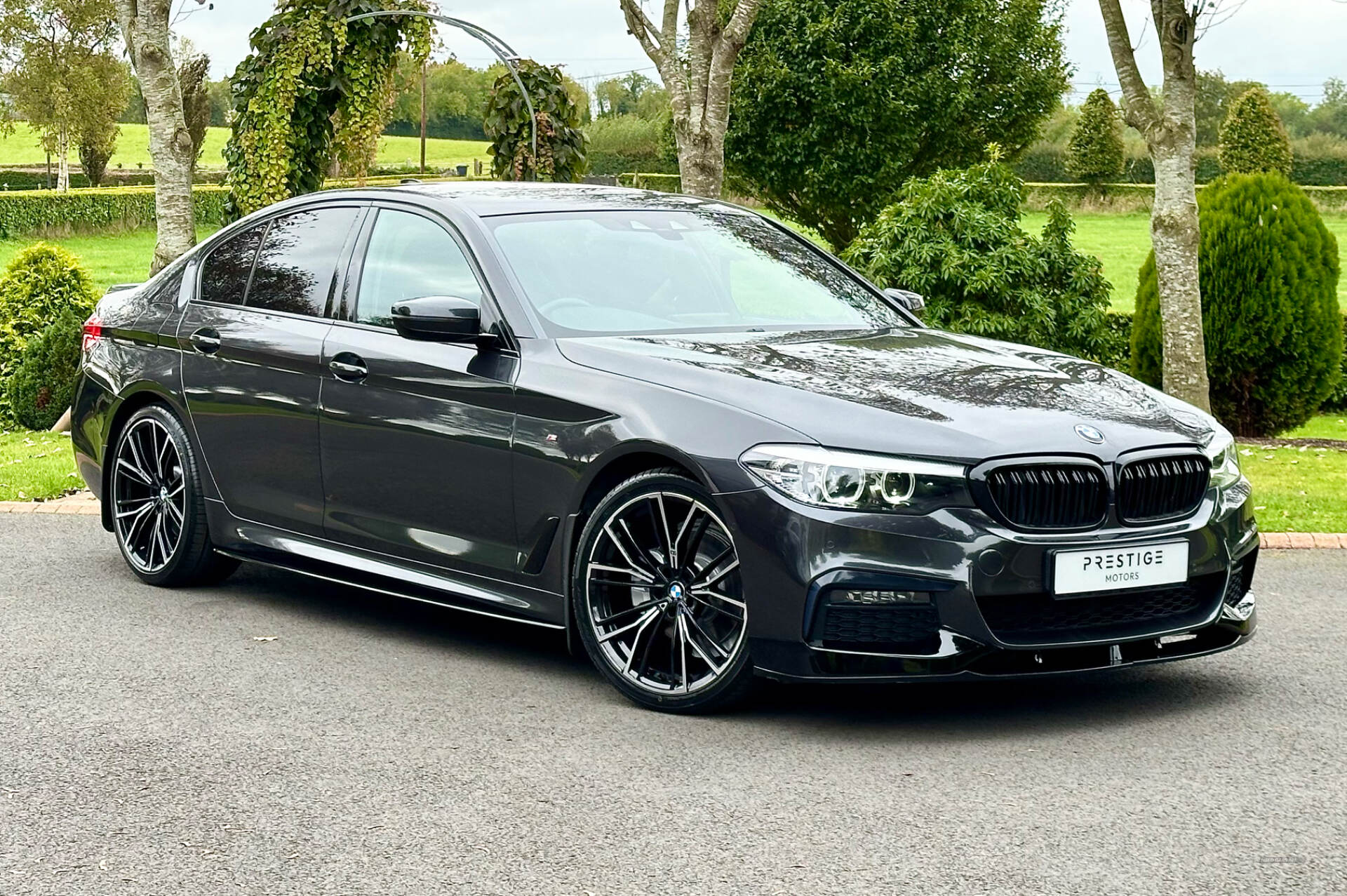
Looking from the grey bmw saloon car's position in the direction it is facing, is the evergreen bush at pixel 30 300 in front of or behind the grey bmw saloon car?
behind

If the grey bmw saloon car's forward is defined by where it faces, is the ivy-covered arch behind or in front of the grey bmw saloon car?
behind

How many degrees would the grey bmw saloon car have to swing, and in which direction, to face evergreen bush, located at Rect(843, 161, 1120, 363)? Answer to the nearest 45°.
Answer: approximately 135° to its left

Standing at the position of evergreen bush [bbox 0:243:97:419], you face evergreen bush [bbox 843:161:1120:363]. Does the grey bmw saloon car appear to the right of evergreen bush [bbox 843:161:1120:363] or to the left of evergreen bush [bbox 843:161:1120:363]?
right

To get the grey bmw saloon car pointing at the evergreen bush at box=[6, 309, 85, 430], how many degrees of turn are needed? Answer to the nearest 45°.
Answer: approximately 180°

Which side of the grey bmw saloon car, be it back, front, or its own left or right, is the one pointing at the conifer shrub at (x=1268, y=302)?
left
